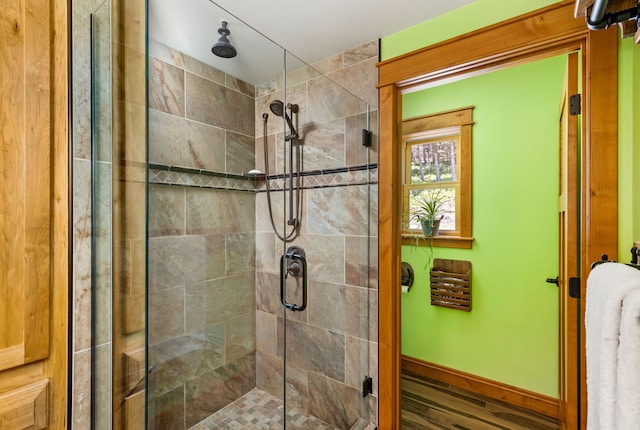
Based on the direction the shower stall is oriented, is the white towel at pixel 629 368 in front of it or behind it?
in front

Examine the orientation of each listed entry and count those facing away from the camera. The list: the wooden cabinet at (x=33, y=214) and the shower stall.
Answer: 0

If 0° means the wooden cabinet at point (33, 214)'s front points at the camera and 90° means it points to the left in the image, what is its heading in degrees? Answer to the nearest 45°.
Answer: approximately 315°

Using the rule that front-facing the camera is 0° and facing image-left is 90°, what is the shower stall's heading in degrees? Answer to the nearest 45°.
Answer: approximately 315°

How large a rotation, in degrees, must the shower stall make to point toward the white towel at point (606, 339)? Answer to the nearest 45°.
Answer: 0° — it already faces it

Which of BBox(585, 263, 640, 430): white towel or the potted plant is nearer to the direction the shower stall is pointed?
the white towel

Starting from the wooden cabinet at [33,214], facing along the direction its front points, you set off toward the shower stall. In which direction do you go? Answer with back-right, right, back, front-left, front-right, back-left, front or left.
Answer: front-left

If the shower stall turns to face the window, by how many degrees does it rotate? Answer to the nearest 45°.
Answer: approximately 45° to its left

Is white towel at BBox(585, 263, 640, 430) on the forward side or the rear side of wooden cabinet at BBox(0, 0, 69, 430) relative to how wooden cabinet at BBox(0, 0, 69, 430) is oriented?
on the forward side
